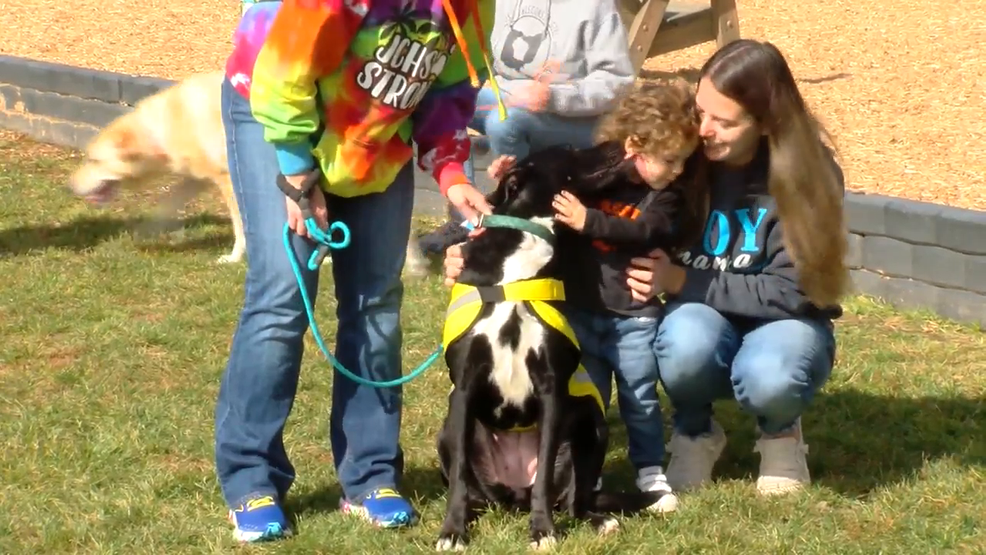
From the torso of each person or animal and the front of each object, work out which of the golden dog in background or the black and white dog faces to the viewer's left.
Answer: the golden dog in background

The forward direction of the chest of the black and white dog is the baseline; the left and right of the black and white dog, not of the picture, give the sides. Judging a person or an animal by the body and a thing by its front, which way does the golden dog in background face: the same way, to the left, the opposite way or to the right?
to the right

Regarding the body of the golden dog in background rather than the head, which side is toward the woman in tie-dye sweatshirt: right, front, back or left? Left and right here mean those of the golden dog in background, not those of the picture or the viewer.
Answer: left

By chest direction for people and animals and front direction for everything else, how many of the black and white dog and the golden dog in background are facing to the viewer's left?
1

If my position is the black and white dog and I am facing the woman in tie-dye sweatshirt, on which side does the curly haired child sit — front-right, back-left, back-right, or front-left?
back-right

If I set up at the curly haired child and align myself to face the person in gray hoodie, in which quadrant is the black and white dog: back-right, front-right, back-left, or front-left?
back-left

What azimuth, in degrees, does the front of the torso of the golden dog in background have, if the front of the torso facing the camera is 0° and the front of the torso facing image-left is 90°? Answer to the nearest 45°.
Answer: approximately 90°

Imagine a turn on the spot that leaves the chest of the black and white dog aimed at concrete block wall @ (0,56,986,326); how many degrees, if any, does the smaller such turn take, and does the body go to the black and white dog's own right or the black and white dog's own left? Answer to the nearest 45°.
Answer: approximately 135° to the black and white dog's own left

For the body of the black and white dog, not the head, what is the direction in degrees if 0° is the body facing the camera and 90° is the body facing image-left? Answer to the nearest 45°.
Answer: approximately 0°

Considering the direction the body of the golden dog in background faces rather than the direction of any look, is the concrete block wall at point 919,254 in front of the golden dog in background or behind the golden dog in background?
behind

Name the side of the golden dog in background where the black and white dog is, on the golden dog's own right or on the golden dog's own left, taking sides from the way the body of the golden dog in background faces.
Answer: on the golden dog's own left
